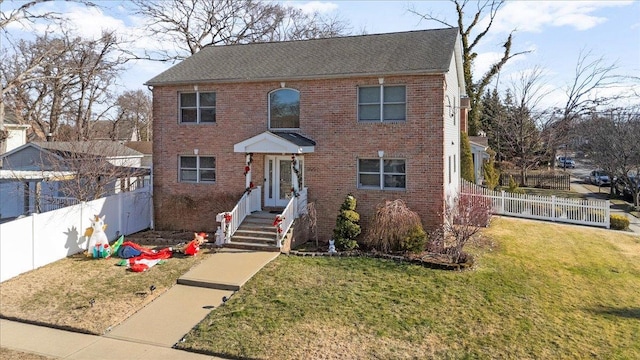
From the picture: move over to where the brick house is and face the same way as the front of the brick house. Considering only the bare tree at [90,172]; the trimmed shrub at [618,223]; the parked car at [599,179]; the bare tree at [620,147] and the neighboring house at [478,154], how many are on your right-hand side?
1

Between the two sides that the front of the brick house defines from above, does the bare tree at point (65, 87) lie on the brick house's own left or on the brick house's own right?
on the brick house's own right

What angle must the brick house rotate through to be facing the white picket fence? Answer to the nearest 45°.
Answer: approximately 90° to its left

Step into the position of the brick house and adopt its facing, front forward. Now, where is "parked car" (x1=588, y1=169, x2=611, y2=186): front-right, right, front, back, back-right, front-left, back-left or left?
back-left

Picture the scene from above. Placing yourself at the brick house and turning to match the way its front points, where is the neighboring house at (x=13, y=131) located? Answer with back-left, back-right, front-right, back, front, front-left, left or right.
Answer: back-right

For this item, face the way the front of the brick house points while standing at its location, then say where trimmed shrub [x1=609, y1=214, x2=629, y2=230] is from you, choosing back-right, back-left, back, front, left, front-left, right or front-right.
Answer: left

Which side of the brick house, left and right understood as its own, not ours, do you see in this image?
front

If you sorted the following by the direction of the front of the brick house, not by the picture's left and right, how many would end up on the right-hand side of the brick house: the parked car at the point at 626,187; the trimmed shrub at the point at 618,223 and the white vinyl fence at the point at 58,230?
1

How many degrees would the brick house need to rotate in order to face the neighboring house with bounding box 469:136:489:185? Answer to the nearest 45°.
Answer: approximately 135° to its left

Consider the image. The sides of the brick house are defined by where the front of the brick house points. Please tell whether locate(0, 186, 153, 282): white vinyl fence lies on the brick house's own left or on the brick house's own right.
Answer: on the brick house's own right

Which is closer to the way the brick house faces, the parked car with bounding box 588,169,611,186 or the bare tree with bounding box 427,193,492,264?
the bare tree
